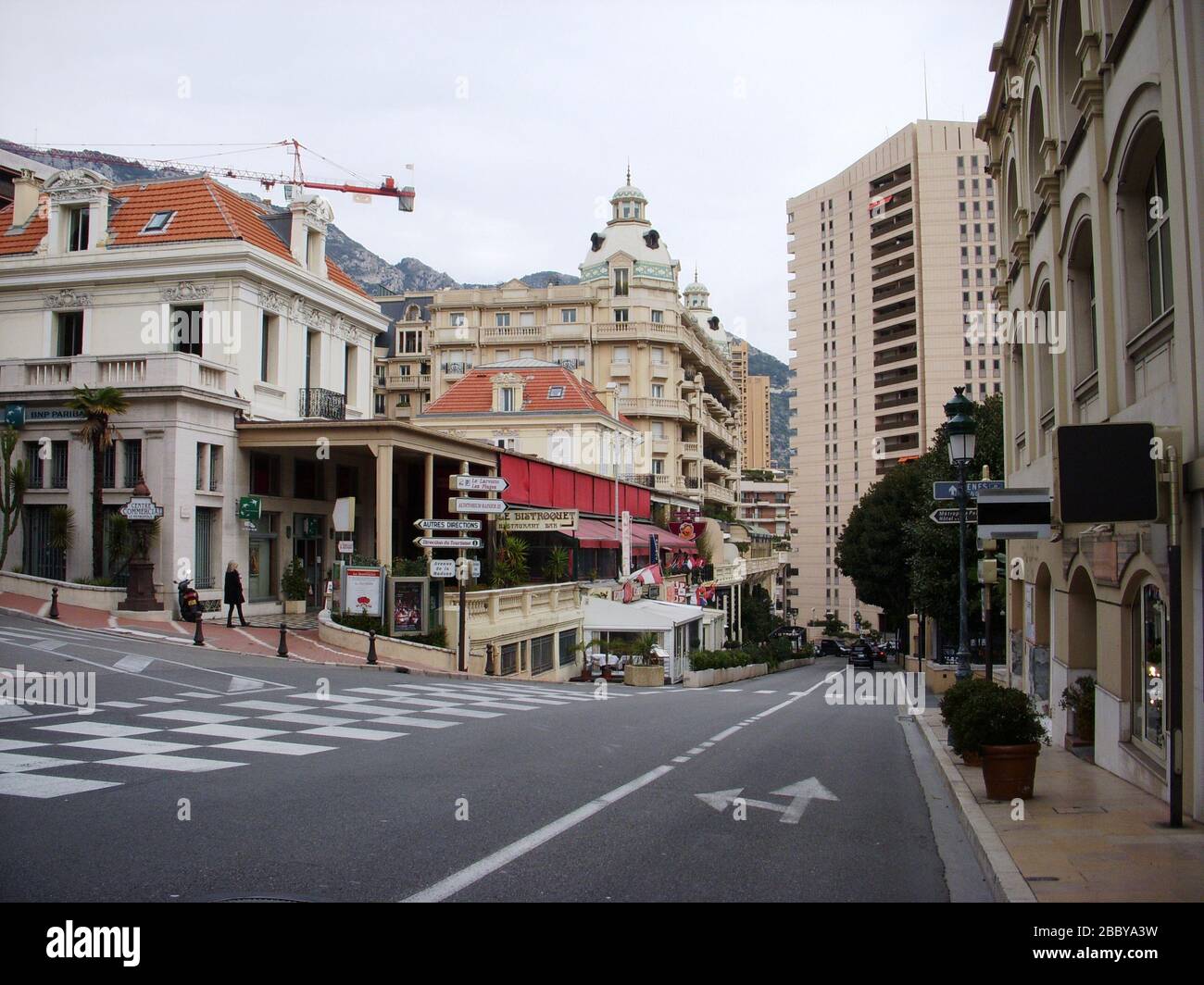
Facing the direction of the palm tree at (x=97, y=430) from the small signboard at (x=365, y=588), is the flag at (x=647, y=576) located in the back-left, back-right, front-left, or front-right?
back-right

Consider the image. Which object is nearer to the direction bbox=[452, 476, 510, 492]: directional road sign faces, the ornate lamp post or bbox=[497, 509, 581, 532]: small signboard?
the ornate lamp post

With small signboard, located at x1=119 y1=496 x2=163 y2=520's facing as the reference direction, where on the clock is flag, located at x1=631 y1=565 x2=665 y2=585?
The flag is roughly at 8 o'clock from the small signboard.

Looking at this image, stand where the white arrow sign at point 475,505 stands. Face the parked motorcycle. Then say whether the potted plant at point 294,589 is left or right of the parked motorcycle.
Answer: right
